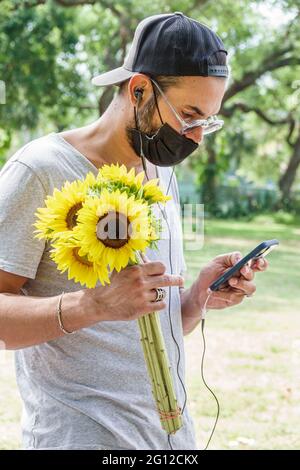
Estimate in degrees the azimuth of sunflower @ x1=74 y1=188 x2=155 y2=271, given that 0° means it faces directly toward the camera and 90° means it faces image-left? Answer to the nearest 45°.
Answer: approximately 0°

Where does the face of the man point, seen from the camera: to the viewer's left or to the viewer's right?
to the viewer's right

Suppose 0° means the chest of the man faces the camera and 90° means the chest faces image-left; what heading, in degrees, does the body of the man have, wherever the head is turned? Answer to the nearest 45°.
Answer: approximately 315°

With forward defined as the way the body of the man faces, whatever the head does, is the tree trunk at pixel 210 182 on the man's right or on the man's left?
on the man's left
